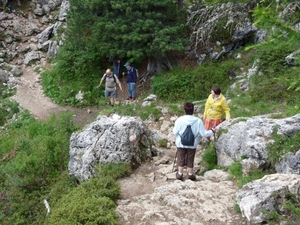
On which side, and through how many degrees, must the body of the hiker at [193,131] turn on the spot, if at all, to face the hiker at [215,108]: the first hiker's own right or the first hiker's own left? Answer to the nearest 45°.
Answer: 0° — they already face them

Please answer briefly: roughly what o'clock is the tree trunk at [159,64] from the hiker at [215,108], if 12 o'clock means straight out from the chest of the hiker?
The tree trunk is roughly at 4 o'clock from the hiker.

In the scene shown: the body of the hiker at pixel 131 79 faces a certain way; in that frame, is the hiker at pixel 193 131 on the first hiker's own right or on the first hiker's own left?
on the first hiker's own left

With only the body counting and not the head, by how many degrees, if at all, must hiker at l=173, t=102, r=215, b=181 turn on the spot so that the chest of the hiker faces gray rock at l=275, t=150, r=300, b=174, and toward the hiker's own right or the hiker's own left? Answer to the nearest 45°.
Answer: approximately 90° to the hiker's own right

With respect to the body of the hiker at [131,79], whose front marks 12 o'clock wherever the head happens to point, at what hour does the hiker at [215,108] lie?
the hiker at [215,108] is roughly at 10 o'clock from the hiker at [131,79].

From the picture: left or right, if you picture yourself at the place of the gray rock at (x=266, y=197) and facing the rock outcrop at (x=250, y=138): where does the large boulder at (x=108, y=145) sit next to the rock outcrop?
left

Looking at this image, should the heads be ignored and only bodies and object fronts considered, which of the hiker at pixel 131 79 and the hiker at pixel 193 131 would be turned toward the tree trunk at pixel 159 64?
the hiker at pixel 193 131

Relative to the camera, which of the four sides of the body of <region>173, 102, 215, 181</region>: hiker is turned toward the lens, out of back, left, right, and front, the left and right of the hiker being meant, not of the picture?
back

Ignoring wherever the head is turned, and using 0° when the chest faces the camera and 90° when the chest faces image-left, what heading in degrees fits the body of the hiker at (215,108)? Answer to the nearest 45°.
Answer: approximately 45°

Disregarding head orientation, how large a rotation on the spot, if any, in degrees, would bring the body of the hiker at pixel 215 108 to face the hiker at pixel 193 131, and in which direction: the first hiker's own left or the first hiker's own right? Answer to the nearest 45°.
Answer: approximately 45° to the first hiker's own left

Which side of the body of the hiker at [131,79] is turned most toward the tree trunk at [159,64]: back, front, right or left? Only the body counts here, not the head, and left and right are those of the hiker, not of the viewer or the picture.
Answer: back

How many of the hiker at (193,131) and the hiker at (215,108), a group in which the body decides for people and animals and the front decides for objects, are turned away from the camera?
1

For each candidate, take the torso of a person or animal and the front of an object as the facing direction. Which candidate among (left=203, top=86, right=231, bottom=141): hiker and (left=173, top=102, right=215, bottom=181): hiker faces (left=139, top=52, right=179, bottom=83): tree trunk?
(left=173, top=102, right=215, bottom=181): hiker
